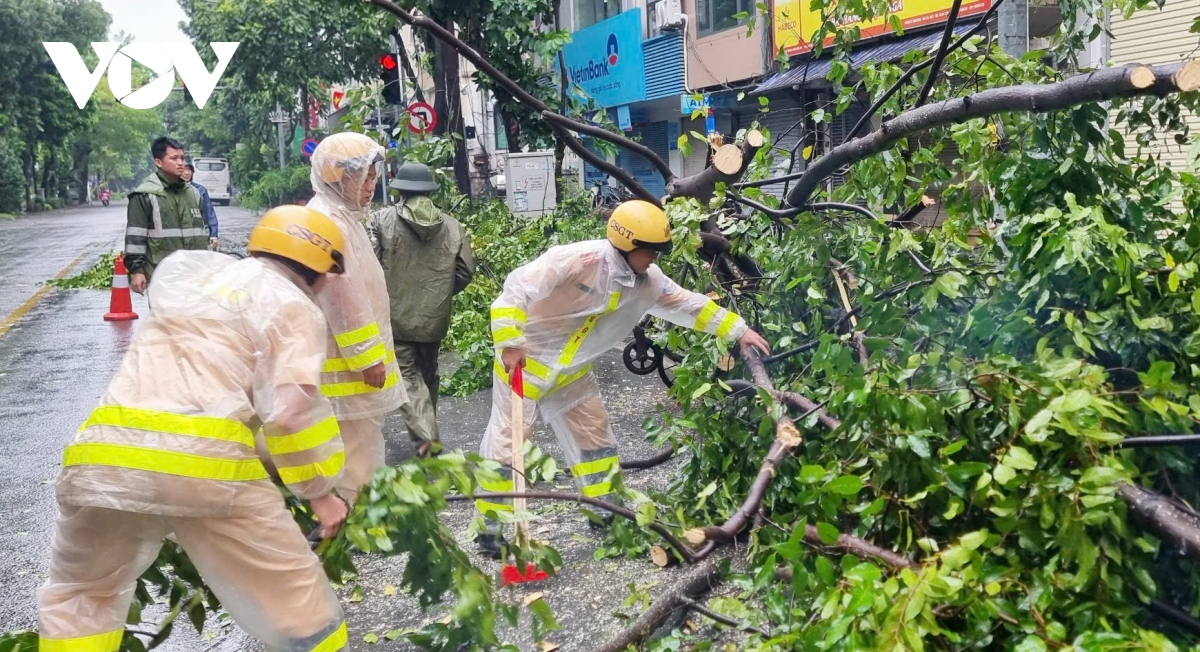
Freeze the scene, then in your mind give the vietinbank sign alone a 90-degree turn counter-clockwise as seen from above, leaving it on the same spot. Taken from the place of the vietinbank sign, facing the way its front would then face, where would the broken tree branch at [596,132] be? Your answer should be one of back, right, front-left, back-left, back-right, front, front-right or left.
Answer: front-right

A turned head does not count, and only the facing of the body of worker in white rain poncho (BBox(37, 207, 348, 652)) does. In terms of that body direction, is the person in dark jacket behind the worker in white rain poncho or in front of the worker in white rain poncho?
in front

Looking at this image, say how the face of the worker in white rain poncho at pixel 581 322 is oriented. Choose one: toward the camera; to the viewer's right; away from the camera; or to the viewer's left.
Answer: to the viewer's right

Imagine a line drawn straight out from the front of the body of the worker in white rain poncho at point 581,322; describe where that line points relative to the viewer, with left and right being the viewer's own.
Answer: facing the viewer and to the right of the viewer

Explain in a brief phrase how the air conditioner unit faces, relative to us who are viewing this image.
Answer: facing the viewer and to the left of the viewer

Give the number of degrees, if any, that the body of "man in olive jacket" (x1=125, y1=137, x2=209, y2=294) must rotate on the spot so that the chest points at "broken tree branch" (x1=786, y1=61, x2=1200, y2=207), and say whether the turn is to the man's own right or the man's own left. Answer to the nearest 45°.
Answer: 0° — they already face it

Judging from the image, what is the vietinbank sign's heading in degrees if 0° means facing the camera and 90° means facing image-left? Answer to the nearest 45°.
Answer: approximately 45°

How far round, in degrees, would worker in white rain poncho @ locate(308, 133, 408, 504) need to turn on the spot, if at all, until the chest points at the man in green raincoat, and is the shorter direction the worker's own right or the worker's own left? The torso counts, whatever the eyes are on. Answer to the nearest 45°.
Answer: approximately 90° to the worker's own left

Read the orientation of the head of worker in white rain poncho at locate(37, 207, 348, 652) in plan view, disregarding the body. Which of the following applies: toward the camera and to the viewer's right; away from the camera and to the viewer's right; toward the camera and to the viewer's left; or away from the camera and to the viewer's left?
away from the camera and to the viewer's right

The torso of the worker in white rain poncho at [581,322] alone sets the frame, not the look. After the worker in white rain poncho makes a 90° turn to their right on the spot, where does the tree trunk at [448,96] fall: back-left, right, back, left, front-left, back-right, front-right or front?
back-right

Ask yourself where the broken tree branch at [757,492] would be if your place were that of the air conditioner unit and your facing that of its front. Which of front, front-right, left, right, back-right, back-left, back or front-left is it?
front-left

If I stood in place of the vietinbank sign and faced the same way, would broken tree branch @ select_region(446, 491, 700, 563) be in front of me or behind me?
in front
